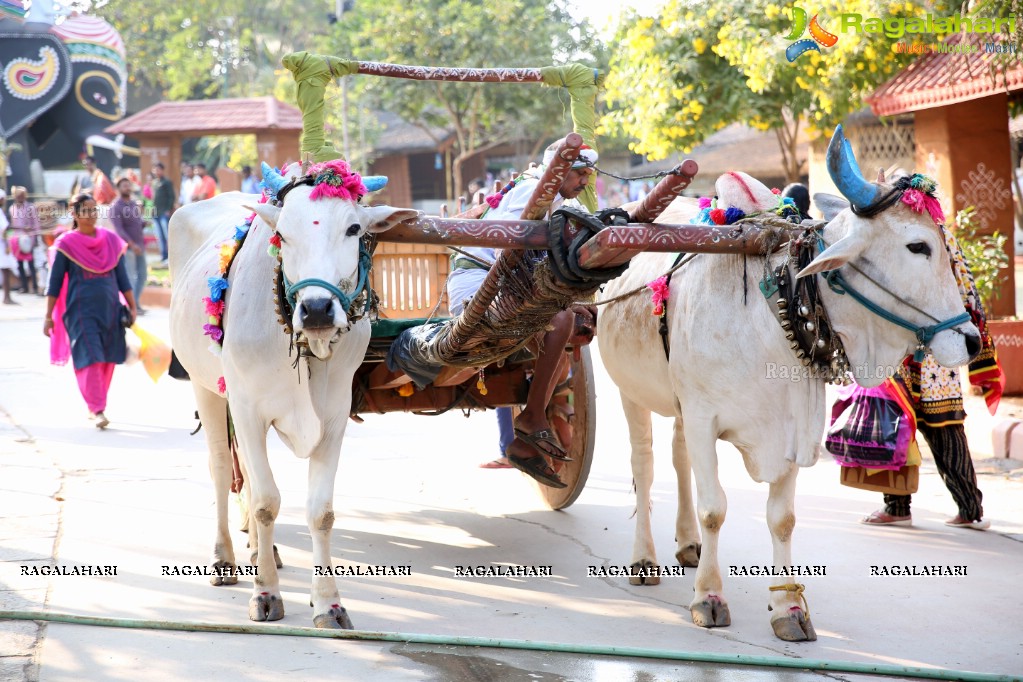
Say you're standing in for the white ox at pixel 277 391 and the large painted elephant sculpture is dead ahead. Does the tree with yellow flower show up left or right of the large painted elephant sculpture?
right

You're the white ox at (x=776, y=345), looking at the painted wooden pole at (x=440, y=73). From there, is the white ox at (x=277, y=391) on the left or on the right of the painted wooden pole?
left

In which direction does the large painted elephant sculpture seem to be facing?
to the viewer's right

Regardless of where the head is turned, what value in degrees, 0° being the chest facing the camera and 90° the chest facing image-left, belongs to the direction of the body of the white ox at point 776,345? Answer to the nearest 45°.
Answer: approximately 315°

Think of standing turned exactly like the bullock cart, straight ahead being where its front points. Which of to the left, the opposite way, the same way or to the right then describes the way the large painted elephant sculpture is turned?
to the left

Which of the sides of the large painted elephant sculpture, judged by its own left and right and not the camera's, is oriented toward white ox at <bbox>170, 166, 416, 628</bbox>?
right

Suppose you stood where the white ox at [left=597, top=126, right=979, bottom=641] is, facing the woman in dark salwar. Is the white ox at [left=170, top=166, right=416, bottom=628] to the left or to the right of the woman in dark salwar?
left

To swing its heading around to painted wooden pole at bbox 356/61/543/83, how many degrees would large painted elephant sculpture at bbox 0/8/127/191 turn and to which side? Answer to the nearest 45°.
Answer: approximately 90° to its right

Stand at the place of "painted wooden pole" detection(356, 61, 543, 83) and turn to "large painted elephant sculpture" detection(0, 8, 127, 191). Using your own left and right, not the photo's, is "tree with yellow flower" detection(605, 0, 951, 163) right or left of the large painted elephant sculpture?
right
